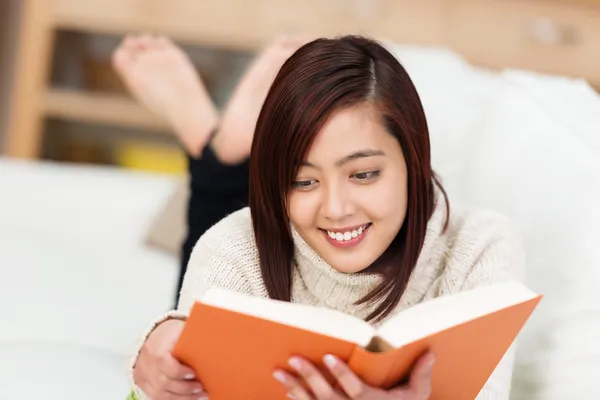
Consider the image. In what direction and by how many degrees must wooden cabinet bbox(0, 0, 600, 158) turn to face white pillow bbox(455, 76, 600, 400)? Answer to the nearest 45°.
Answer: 0° — it already faces it

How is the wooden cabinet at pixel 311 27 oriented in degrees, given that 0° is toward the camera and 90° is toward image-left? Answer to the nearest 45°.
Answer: approximately 0°

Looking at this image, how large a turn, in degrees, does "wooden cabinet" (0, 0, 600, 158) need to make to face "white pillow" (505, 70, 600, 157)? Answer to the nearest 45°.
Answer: approximately 45° to its left

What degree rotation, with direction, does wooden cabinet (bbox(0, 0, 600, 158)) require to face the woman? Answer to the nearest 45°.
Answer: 0° — it already faces them

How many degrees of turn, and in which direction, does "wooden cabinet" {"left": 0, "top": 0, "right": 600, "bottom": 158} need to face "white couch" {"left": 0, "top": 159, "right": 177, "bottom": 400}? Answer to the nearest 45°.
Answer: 0° — it already faces it

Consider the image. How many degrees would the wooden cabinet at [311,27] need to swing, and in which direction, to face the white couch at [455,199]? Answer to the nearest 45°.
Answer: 0° — it already faces it

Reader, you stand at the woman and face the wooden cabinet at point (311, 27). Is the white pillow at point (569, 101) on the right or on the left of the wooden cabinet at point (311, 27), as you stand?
right
